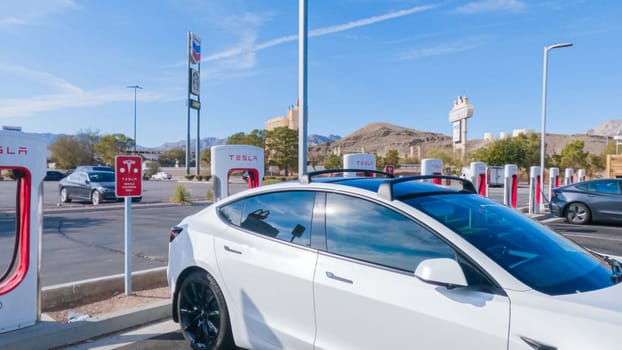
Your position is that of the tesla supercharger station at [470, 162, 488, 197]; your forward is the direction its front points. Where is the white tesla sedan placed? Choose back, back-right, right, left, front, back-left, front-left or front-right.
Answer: front-right

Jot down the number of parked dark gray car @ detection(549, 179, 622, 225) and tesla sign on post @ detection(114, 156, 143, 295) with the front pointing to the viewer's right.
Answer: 1

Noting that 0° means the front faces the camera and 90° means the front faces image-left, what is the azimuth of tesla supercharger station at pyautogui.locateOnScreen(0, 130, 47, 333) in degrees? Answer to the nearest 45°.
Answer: approximately 315°

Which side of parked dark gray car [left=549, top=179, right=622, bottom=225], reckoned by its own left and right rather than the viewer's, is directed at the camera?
right

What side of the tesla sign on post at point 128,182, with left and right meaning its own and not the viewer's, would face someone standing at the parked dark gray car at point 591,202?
left

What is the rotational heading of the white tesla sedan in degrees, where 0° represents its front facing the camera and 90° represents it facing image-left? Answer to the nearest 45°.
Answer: approximately 315°

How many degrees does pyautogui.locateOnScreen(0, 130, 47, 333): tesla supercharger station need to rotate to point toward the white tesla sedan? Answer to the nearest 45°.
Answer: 0° — it already faces it

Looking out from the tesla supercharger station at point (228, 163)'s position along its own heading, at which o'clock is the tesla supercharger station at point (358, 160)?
the tesla supercharger station at point (358, 160) is roughly at 9 o'clock from the tesla supercharger station at point (228, 163).
